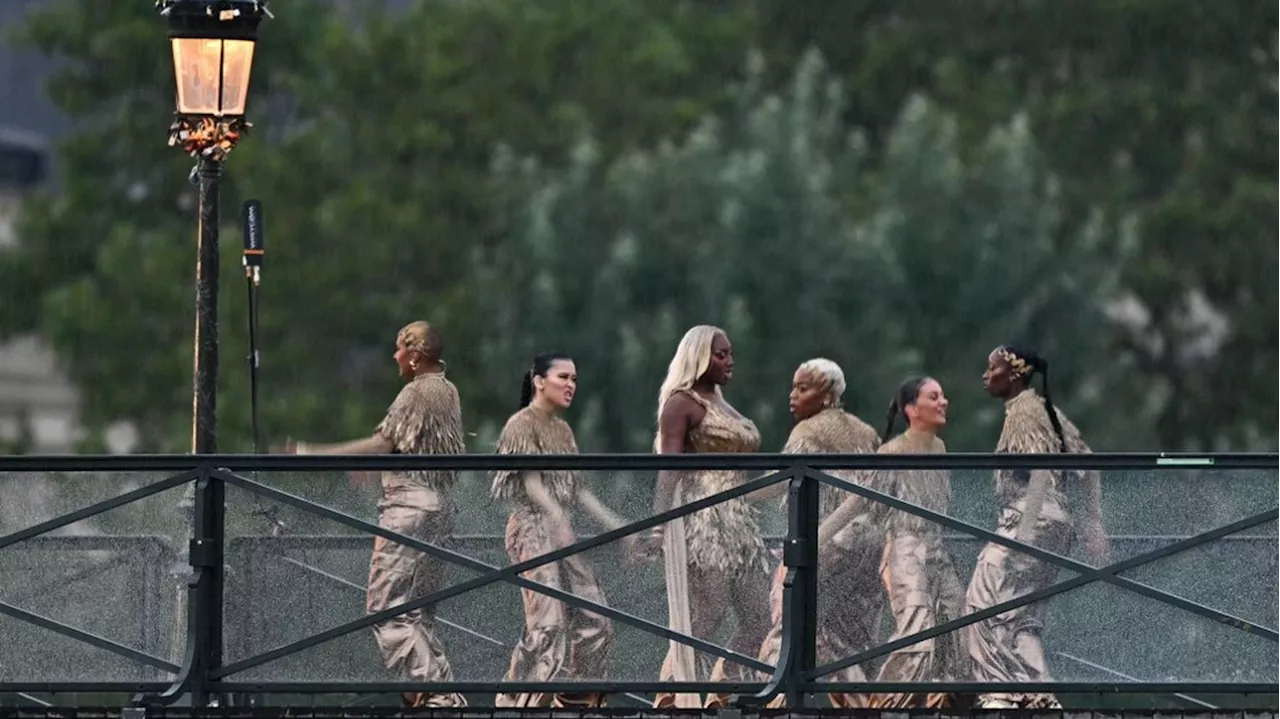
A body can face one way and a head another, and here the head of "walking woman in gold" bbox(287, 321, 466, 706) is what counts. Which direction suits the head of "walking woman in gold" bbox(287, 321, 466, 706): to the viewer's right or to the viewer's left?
to the viewer's left

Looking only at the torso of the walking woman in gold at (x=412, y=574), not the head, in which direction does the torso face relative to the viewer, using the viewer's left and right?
facing away from the viewer and to the left of the viewer

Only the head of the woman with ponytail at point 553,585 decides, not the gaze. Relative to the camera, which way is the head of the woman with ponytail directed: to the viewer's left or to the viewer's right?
to the viewer's right

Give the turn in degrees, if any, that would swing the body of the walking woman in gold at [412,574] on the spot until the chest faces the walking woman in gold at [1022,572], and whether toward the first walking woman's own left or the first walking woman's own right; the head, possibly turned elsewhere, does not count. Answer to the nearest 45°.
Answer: approximately 135° to the first walking woman's own right

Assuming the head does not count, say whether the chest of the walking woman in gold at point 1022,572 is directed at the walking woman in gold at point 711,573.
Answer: yes

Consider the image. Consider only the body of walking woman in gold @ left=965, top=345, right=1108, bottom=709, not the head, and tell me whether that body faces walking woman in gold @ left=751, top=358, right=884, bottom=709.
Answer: yes

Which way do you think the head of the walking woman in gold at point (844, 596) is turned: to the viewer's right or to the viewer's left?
to the viewer's left

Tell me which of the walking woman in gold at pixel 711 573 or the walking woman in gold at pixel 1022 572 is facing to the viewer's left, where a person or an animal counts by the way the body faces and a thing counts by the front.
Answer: the walking woman in gold at pixel 1022 572

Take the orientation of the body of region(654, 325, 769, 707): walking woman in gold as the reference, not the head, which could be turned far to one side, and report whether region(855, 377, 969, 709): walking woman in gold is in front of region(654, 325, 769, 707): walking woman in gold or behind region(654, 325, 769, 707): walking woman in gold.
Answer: in front

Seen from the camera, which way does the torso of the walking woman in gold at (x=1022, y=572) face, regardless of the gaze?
to the viewer's left

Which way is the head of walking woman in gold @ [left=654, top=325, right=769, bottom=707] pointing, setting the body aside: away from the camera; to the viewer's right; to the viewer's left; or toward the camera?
to the viewer's right
